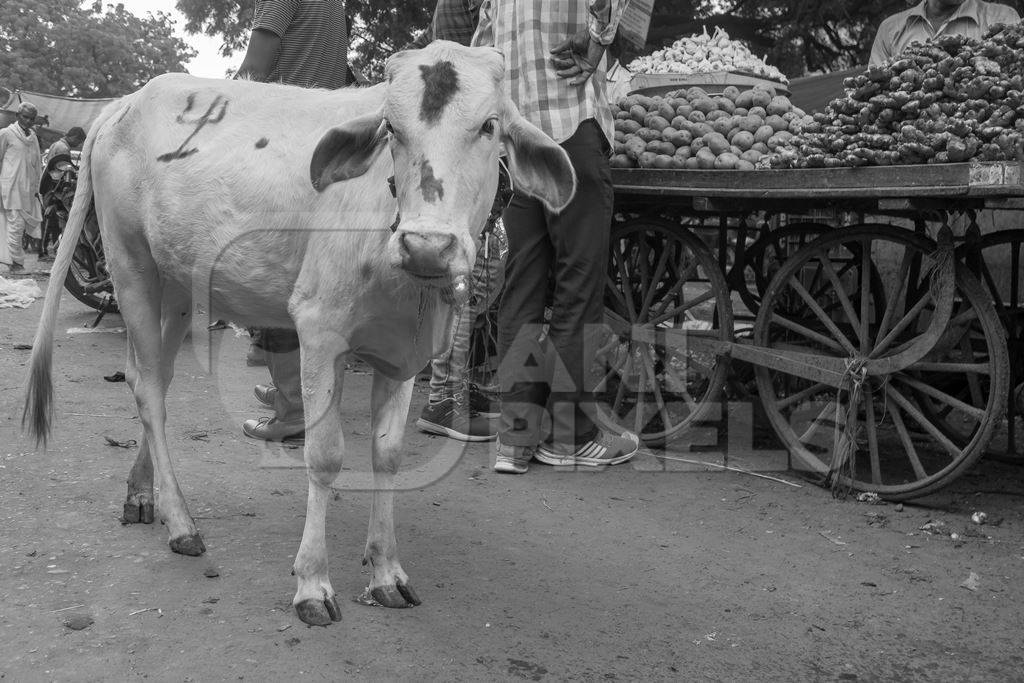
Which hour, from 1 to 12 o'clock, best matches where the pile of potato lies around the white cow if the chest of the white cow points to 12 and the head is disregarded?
The pile of potato is roughly at 9 o'clock from the white cow.

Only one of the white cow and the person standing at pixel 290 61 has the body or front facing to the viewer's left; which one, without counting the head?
the person standing

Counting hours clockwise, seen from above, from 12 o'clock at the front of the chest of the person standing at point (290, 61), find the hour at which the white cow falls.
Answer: The white cow is roughly at 9 o'clock from the person standing.

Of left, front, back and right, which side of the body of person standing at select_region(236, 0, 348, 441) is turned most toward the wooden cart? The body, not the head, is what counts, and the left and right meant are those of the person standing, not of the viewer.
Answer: back

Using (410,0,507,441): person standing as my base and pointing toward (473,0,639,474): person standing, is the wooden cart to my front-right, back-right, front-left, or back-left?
front-left

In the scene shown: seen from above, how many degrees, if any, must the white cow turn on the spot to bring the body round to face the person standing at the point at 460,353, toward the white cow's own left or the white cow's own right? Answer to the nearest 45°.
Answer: approximately 135° to the white cow's own left

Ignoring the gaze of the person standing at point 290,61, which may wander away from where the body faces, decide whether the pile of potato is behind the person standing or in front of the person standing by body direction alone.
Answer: behind

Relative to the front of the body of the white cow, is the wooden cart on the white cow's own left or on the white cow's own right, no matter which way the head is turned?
on the white cow's own left

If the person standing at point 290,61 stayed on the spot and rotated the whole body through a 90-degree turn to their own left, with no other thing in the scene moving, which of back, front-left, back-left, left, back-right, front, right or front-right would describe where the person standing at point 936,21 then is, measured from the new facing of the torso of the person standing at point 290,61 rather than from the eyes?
left

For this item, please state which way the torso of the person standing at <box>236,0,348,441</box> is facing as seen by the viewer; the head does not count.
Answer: to the viewer's left

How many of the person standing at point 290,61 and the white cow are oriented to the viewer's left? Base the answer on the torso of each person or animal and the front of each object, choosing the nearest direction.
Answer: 1

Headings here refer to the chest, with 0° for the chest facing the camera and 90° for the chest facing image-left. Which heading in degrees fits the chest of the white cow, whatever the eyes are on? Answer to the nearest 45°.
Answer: approximately 315°

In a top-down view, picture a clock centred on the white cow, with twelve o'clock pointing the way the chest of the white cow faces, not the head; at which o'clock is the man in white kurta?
The man in white kurta is roughly at 7 o'clock from the white cow.
